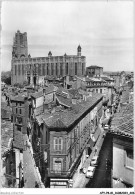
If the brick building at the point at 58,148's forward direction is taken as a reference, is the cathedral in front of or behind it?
behind
